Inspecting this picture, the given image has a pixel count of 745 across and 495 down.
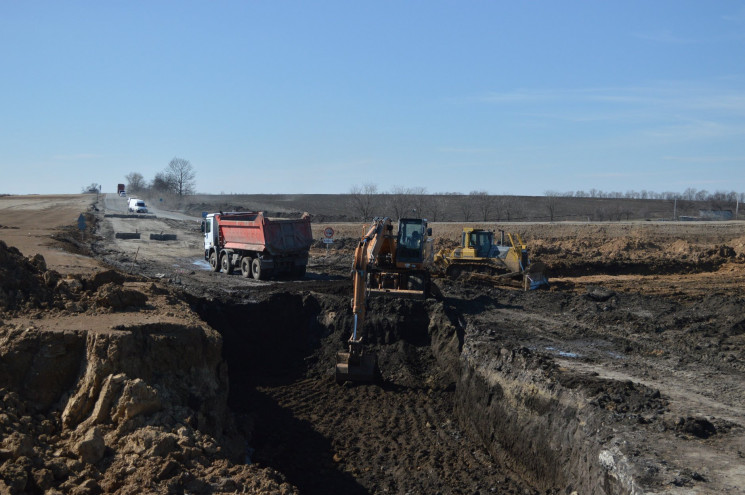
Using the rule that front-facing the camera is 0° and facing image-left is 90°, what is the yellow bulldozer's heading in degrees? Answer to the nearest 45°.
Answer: approximately 315°

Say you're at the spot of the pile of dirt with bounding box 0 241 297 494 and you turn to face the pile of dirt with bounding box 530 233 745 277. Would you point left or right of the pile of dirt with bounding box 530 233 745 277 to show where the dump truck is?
left

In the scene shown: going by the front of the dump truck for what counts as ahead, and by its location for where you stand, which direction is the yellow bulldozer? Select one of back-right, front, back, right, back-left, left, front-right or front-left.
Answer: back-right

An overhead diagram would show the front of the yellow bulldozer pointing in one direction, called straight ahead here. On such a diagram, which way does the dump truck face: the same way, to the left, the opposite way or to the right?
the opposite way

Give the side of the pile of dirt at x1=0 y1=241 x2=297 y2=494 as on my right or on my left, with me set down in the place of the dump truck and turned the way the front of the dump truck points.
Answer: on my left

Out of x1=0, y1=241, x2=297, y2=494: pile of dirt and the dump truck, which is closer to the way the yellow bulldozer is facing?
the pile of dirt

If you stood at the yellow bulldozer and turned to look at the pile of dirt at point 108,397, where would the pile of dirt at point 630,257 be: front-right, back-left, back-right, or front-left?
back-left

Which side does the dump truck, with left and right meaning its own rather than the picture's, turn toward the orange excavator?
back

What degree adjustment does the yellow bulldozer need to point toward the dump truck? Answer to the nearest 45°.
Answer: approximately 135° to its right

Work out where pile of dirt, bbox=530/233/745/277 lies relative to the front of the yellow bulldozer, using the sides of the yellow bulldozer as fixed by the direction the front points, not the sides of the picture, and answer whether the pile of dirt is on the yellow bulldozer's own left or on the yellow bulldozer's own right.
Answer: on the yellow bulldozer's own left
